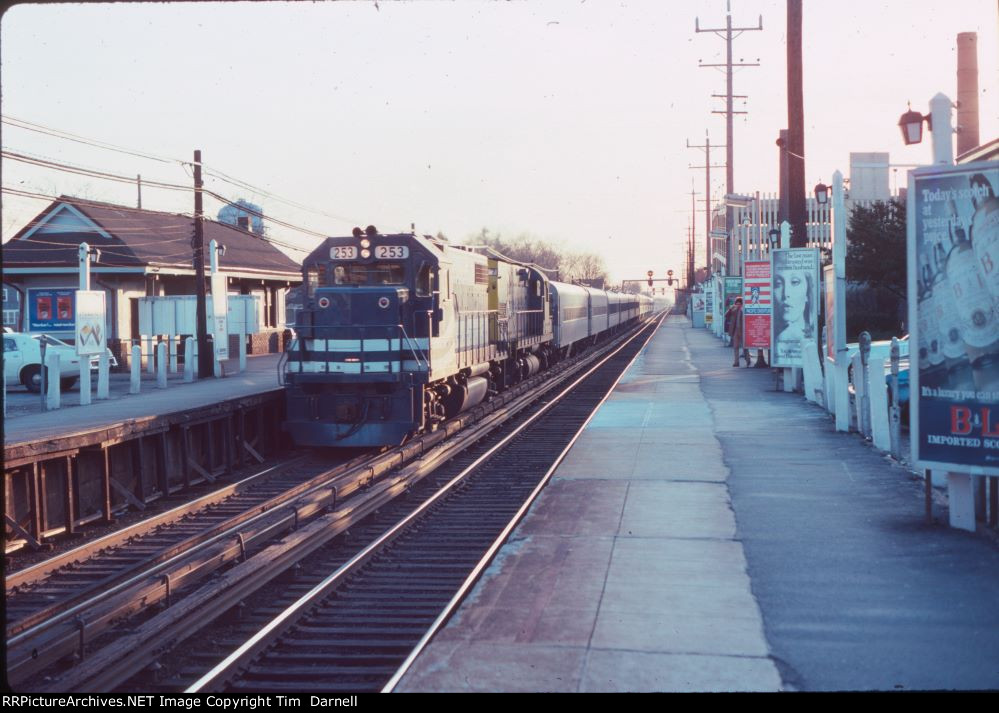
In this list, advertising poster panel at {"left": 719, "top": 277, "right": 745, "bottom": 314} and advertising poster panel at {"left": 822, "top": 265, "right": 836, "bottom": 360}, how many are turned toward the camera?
1

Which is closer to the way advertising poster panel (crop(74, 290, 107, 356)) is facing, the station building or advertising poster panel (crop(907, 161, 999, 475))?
the advertising poster panel

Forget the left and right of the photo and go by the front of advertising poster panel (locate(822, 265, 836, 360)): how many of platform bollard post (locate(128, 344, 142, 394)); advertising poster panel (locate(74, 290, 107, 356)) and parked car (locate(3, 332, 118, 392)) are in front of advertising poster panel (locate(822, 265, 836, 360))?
3

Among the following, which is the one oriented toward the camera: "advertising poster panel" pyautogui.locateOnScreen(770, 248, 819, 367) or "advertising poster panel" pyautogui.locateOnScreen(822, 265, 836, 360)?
"advertising poster panel" pyautogui.locateOnScreen(770, 248, 819, 367)

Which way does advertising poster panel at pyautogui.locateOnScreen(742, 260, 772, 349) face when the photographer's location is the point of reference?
facing the viewer

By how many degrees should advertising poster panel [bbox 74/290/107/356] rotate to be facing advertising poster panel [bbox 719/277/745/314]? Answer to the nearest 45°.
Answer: approximately 135° to its left

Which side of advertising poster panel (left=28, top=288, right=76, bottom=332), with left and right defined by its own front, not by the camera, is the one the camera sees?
front

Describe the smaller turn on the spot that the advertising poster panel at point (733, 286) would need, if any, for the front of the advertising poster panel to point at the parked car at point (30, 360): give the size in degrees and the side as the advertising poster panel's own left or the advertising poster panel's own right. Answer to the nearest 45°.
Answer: approximately 45° to the advertising poster panel's own right

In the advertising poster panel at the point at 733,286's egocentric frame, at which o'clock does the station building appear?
The station building is roughly at 2 o'clock from the advertising poster panel.

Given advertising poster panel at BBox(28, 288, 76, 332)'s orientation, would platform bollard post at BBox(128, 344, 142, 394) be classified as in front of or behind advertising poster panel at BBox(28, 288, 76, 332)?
in front

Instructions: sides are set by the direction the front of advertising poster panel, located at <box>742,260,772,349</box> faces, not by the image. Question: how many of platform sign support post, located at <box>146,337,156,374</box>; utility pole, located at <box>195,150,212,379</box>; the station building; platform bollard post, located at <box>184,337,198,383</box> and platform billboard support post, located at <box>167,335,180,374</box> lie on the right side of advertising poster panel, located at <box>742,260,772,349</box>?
5

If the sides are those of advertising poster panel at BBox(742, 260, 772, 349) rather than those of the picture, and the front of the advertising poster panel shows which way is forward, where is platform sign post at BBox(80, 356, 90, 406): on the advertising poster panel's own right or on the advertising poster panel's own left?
on the advertising poster panel's own right

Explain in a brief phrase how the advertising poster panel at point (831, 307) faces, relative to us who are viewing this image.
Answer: facing to the left of the viewer

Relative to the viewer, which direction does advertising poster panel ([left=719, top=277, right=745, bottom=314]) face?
toward the camera

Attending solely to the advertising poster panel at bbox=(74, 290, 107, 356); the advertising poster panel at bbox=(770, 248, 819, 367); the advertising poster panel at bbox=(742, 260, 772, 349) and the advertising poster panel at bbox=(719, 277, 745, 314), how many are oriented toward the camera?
4
